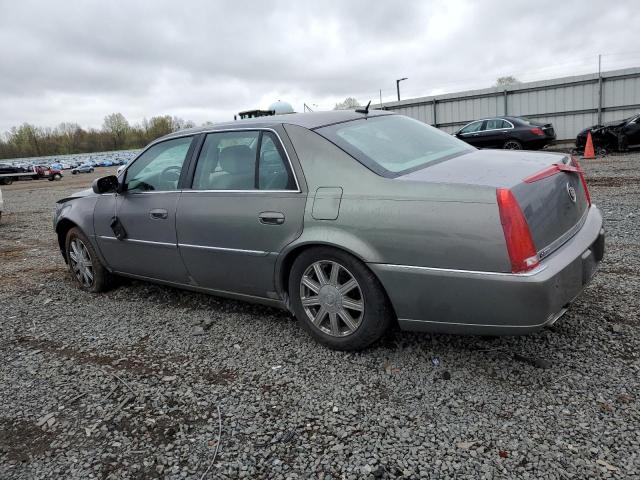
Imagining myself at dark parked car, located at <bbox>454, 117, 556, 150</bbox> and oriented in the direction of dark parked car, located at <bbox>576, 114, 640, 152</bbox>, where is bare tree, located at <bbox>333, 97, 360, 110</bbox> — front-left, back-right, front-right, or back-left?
back-left

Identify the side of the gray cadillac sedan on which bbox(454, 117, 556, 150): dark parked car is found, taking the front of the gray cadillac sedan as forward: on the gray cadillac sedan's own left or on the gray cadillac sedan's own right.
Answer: on the gray cadillac sedan's own right

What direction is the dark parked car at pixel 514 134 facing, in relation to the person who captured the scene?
facing away from the viewer and to the left of the viewer

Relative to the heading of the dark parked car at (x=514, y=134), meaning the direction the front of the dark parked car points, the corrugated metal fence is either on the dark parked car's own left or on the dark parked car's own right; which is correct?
on the dark parked car's own right

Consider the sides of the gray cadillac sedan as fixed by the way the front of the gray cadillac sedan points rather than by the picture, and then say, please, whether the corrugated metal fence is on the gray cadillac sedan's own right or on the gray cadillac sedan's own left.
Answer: on the gray cadillac sedan's own right

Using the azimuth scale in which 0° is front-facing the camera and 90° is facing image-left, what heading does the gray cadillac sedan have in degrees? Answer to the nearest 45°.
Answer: approximately 135°

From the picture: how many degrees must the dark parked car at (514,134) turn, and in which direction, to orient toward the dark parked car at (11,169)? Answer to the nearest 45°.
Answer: approximately 45° to its left

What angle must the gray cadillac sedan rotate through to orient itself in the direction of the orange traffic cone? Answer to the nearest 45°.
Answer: approximately 90° to its right
